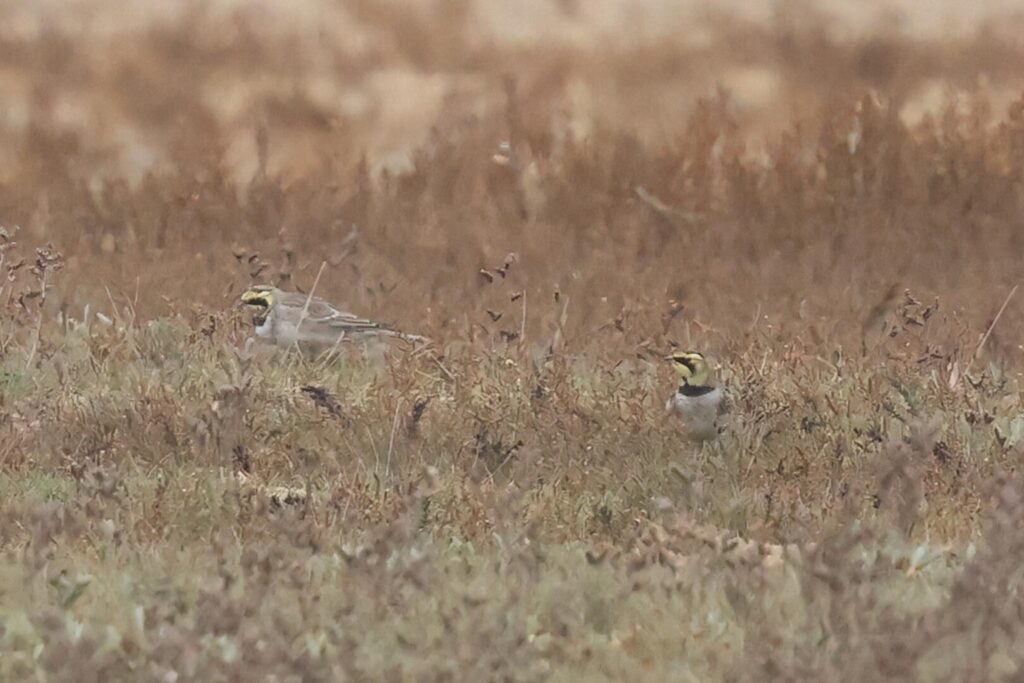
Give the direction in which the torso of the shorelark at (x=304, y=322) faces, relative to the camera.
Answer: to the viewer's left

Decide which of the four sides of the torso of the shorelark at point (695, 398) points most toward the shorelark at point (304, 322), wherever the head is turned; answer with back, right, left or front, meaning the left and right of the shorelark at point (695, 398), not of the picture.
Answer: right

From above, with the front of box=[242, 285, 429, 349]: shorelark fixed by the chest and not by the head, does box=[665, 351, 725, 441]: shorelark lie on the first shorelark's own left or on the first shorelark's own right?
on the first shorelark's own left

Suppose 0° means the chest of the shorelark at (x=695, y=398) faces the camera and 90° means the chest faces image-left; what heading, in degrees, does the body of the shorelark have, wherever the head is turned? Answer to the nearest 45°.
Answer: approximately 45°

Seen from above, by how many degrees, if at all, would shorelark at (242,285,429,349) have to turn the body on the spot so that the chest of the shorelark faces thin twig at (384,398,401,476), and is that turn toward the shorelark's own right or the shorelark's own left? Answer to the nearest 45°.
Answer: approximately 90° to the shorelark's own left
